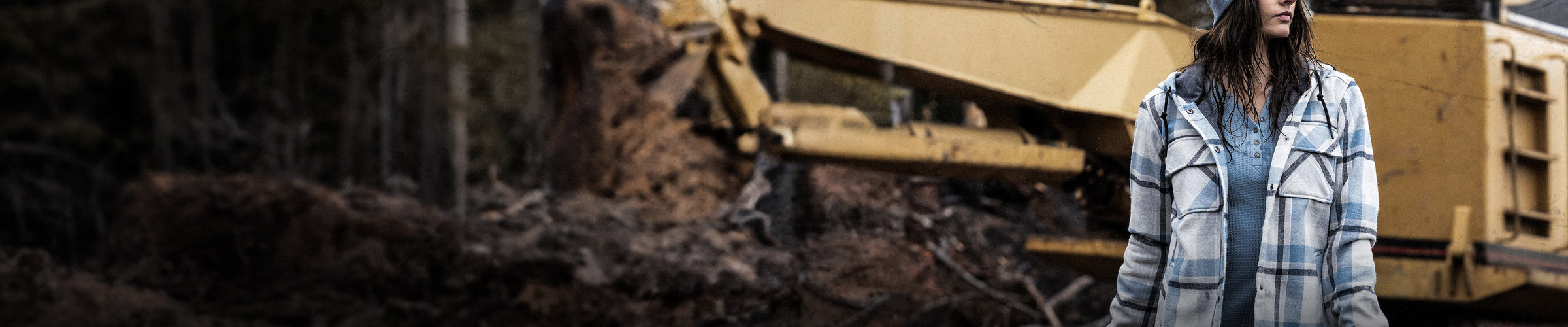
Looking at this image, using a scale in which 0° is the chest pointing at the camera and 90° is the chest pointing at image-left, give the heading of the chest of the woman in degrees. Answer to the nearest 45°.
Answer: approximately 0°

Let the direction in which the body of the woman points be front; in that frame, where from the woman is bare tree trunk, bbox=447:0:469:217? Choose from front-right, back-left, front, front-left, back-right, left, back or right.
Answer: back-right

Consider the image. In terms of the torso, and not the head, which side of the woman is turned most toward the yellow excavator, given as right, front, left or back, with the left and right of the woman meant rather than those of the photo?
back

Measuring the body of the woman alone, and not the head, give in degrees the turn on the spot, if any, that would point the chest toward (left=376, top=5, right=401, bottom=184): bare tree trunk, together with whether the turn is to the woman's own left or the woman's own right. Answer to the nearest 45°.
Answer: approximately 135° to the woman's own right

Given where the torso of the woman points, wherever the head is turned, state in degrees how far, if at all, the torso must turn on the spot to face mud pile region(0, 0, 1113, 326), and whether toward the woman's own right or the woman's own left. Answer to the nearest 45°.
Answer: approximately 135° to the woman's own right

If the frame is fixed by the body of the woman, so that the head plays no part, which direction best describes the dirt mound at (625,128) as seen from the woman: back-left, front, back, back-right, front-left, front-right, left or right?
back-right
